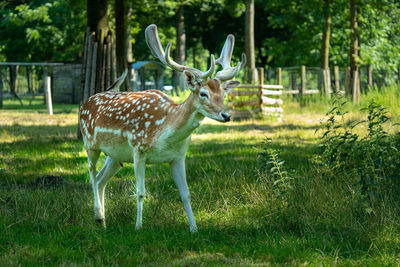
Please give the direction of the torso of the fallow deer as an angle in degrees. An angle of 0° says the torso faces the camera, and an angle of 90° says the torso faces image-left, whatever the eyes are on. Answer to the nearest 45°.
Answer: approximately 315°

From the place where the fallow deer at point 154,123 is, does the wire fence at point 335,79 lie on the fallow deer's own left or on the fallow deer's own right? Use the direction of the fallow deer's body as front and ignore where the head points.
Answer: on the fallow deer's own left
